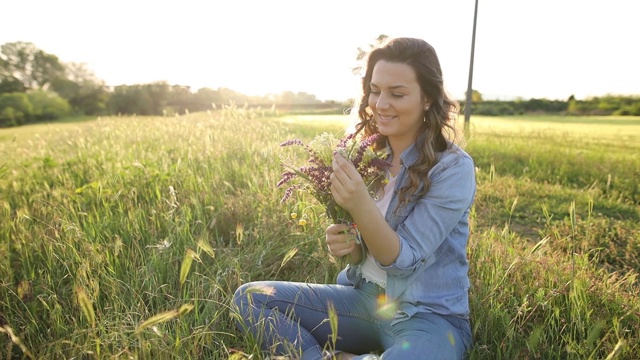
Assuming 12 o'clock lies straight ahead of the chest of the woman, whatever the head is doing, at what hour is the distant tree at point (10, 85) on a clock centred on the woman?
The distant tree is roughly at 3 o'clock from the woman.

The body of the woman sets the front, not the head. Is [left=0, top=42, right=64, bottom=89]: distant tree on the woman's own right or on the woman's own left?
on the woman's own right

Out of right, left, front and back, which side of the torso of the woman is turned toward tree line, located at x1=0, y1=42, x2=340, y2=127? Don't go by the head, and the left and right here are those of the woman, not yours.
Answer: right

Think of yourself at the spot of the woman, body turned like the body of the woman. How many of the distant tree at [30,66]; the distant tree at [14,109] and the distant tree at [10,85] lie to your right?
3

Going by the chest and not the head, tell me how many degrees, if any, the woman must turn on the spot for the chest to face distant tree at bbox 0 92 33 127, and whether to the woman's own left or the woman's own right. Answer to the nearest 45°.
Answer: approximately 90° to the woman's own right

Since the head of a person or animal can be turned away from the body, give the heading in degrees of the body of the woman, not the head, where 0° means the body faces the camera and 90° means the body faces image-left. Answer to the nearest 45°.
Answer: approximately 45°

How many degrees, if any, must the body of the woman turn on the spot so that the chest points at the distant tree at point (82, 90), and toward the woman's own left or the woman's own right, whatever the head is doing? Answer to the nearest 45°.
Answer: approximately 90° to the woman's own right
